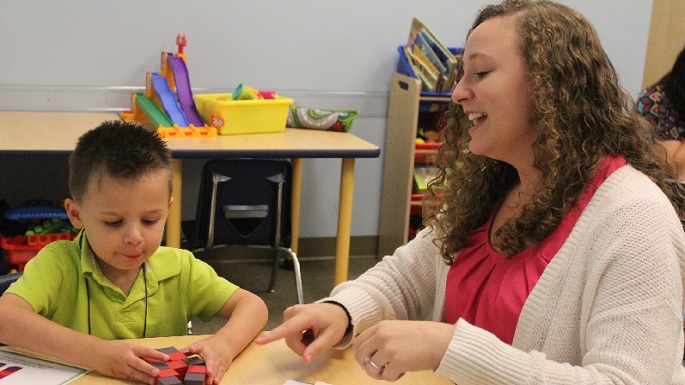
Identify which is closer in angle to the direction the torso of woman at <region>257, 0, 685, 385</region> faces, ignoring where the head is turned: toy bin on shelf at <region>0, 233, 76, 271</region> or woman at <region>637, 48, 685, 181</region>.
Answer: the toy bin on shelf

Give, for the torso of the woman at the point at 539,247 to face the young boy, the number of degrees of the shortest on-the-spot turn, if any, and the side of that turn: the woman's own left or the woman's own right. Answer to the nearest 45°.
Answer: approximately 45° to the woman's own right

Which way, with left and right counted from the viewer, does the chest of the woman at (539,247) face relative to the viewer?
facing the viewer and to the left of the viewer

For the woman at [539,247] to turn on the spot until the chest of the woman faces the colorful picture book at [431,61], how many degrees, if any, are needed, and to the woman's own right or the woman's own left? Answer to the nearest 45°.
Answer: approximately 135° to the woman's own right

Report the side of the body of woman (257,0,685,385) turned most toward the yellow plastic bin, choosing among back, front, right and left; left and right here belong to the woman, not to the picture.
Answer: right

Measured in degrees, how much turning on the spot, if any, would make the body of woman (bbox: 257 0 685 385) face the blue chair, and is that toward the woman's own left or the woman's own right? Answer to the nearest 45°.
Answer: approximately 90° to the woman's own right

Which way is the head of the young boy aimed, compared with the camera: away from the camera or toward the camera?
toward the camera

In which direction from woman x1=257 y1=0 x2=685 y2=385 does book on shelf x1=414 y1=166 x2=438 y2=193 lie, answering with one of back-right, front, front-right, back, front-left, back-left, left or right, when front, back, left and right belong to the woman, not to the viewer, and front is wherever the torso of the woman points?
back-right

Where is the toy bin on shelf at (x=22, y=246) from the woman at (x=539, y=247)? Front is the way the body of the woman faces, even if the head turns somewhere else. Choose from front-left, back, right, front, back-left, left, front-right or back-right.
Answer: right

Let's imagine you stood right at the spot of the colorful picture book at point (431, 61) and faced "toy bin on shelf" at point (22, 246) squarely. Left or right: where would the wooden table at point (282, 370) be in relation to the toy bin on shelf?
left

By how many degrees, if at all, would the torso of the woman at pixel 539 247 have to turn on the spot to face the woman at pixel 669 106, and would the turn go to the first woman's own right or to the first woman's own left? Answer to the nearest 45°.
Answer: approximately 135° to the first woman's own right
